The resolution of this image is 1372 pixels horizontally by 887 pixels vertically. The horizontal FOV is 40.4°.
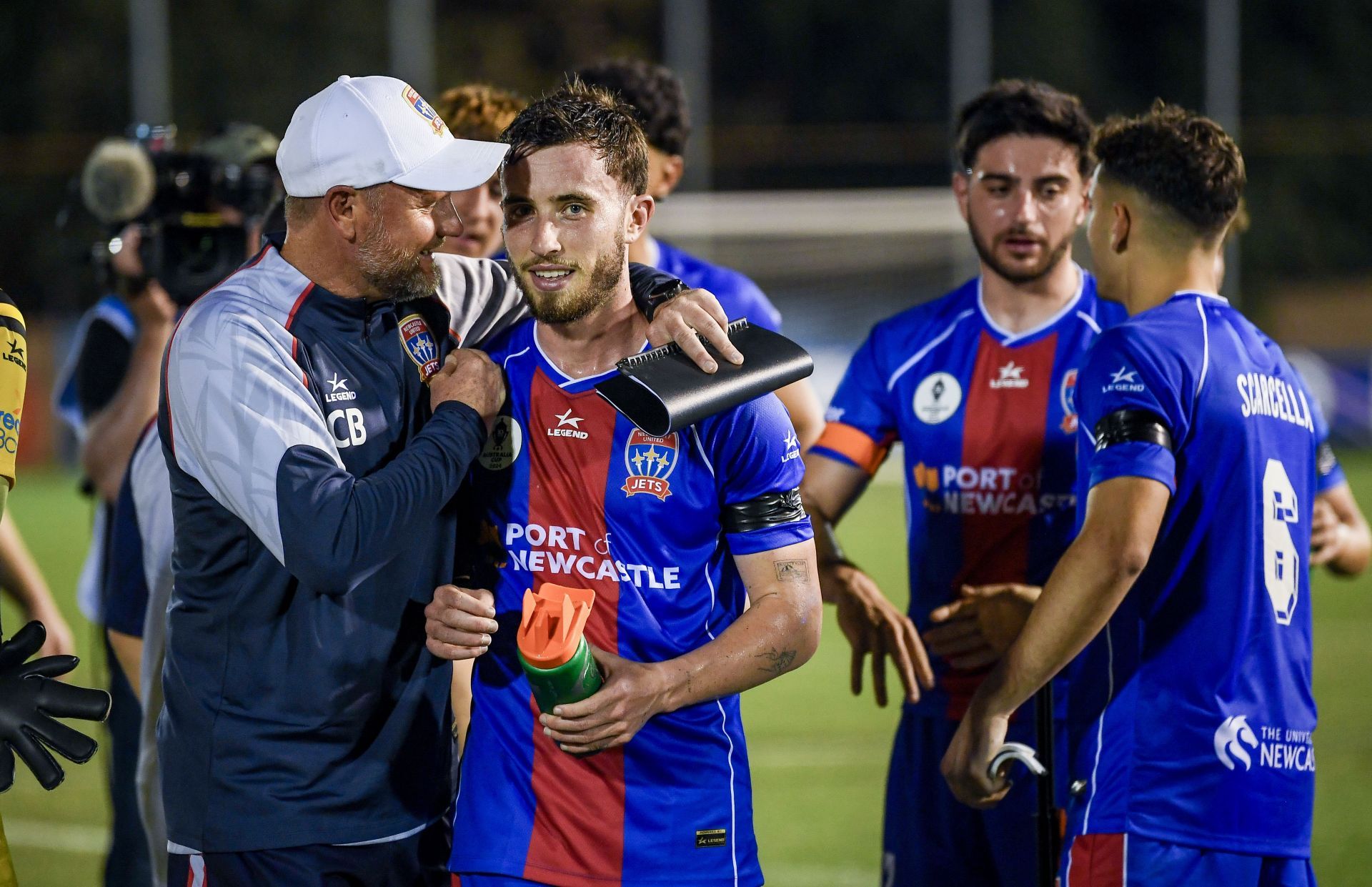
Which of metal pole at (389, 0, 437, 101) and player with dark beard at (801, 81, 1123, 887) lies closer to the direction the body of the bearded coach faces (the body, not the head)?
the player with dark beard

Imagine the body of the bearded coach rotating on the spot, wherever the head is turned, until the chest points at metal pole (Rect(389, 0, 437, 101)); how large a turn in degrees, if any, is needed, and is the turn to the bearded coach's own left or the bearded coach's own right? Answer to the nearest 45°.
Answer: approximately 135° to the bearded coach's own left

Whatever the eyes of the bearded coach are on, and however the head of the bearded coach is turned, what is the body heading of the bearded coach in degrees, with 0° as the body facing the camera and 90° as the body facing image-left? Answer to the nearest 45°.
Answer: approximately 315°

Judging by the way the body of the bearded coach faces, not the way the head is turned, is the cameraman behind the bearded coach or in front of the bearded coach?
behind

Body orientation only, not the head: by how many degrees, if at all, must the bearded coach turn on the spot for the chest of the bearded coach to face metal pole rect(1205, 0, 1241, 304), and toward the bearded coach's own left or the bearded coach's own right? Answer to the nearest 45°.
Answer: approximately 90° to the bearded coach's own left

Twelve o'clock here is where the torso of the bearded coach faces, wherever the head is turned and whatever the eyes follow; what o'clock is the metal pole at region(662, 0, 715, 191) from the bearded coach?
The metal pole is roughly at 8 o'clock from the bearded coach.

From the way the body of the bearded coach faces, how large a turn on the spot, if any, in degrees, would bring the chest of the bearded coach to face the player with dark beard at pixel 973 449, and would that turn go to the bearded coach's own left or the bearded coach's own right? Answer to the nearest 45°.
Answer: approximately 90° to the bearded coach's own left

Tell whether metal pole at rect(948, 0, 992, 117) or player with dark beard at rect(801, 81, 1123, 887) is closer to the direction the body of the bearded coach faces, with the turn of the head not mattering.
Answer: the player with dark beard

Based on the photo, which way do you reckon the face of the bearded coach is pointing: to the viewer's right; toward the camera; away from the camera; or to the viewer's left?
to the viewer's right

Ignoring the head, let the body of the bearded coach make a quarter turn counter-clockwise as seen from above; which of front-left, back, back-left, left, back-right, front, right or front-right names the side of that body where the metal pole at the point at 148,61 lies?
front-left
